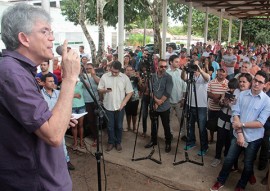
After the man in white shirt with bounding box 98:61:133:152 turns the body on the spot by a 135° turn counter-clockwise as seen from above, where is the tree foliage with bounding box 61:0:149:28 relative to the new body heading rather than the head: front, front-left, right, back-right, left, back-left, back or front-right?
front-left

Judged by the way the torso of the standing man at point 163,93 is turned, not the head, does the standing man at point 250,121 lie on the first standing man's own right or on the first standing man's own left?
on the first standing man's own left

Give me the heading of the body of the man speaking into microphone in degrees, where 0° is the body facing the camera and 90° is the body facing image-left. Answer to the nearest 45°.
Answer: approximately 270°

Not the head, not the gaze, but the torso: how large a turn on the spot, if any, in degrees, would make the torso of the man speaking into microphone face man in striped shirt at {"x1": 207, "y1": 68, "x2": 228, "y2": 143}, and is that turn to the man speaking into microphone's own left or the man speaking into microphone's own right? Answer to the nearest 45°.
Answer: approximately 45° to the man speaking into microphone's own left

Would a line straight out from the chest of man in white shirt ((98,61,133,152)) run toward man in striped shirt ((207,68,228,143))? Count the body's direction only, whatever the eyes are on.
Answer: no

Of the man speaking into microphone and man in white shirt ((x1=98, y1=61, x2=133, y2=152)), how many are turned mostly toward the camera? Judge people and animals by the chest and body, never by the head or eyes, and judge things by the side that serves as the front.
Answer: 1

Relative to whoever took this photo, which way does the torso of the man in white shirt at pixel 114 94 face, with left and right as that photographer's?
facing the viewer

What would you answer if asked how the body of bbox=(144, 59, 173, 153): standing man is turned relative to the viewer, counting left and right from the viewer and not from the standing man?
facing the viewer and to the left of the viewer

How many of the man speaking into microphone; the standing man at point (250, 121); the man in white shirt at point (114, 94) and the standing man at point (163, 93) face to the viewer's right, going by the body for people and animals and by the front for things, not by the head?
1

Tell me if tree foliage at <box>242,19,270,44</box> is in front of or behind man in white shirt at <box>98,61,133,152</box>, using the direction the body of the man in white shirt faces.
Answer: behind

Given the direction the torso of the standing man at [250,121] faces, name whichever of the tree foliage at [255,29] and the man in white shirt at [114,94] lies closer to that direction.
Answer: the man in white shirt

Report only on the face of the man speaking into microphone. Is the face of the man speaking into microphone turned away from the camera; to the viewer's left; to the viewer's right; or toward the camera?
to the viewer's right

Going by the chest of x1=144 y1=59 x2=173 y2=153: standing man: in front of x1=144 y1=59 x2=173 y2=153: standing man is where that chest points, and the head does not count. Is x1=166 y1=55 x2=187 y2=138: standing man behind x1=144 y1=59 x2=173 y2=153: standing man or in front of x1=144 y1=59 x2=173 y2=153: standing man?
behind

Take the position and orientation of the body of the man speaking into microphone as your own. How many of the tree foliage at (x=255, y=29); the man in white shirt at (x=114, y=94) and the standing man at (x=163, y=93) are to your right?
0

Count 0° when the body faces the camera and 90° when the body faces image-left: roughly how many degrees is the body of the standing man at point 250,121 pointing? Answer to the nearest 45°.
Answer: approximately 45°
